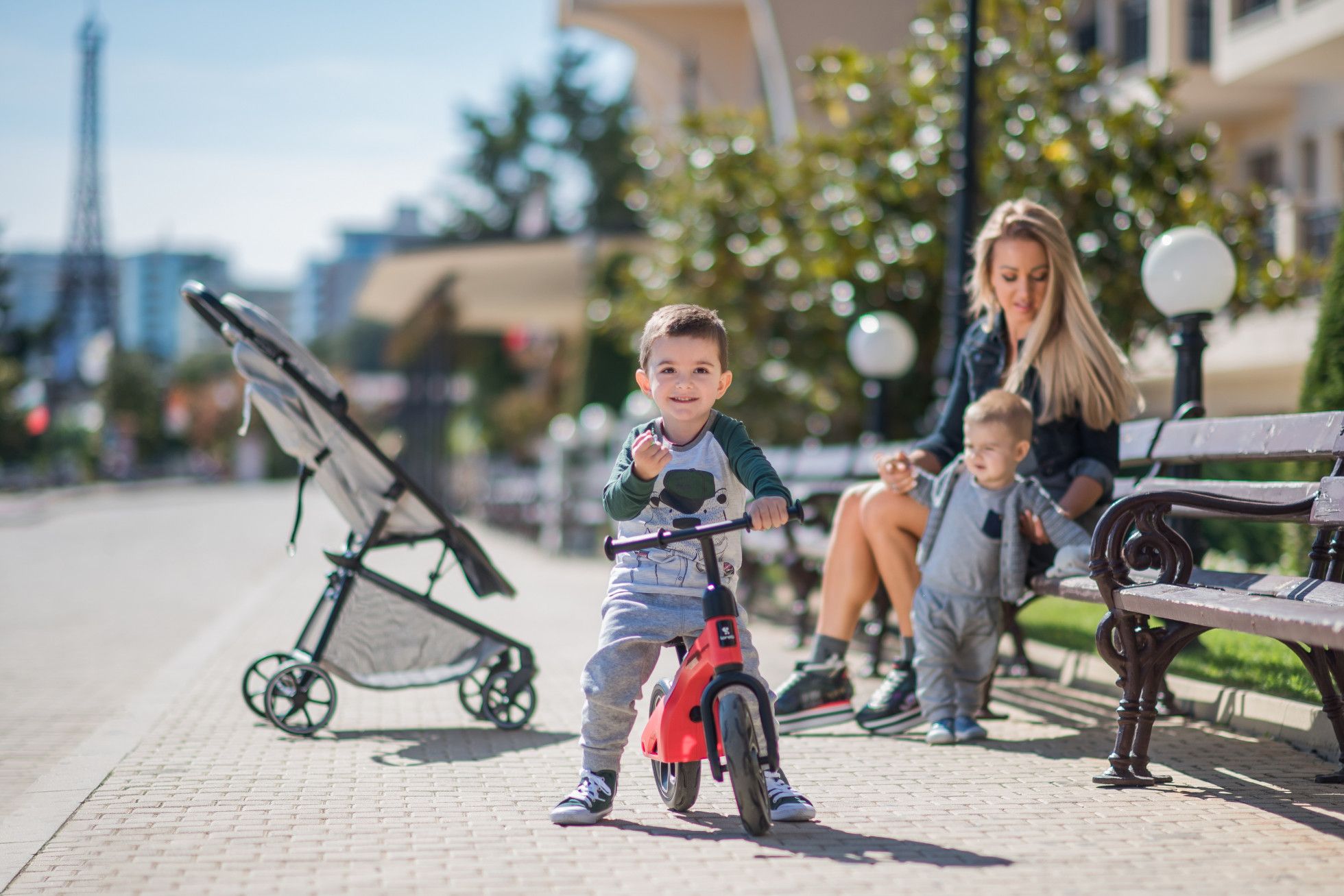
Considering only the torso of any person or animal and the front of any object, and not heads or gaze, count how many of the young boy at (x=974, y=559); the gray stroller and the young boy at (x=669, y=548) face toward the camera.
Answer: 2

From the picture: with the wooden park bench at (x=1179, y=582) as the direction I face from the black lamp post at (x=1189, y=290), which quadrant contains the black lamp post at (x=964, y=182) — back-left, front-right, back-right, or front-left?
back-right

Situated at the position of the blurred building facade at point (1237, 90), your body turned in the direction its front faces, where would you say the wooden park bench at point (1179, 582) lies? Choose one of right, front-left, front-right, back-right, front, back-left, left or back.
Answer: front-left

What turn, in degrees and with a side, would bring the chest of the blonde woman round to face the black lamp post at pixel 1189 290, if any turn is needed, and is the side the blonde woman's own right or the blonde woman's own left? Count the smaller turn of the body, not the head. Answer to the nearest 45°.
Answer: approximately 180°

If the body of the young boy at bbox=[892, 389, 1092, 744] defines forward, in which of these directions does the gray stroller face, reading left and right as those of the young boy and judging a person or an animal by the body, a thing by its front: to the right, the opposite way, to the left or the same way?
to the left

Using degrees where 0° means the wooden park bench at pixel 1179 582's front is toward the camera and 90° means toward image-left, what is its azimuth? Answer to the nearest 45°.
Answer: approximately 45°

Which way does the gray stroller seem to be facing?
to the viewer's right

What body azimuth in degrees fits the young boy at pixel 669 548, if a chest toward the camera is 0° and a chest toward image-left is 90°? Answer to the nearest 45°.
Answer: approximately 0°

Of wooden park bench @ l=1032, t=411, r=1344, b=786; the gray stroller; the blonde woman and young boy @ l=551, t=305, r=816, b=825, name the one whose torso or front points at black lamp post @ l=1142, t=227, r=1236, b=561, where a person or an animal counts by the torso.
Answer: the gray stroller
